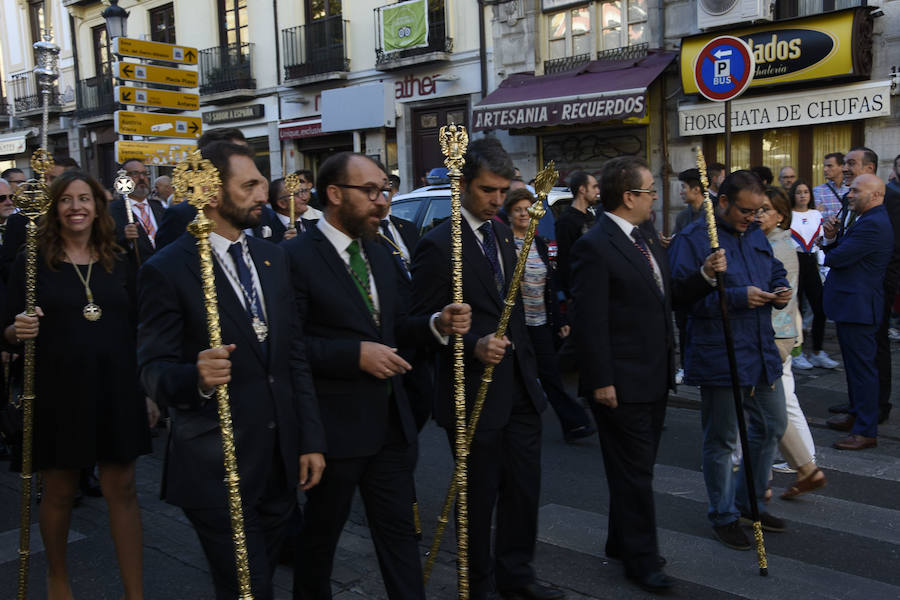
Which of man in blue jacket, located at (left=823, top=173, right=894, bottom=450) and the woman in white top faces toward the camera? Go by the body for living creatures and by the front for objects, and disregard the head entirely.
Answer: the woman in white top

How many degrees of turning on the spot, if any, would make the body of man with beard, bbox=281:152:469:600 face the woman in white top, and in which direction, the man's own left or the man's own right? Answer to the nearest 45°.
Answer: approximately 90° to the man's own left

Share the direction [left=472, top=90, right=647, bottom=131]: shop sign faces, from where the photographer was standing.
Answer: facing the viewer and to the left of the viewer

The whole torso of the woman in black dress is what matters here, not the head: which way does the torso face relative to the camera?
toward the camera

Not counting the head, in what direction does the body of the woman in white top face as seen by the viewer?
toward the camera

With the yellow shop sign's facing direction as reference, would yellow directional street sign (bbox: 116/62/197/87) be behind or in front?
in front

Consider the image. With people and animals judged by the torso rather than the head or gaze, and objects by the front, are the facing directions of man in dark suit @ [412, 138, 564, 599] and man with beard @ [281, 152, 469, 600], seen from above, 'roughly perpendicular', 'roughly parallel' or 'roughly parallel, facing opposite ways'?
roughly parallel

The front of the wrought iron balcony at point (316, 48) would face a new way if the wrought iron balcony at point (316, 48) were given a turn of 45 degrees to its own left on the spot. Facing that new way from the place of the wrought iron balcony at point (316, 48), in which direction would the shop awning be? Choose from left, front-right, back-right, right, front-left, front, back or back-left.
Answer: front-left

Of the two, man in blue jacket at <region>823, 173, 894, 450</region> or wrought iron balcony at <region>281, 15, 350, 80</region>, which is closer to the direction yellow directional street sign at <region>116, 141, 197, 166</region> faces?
the man in blue jacket

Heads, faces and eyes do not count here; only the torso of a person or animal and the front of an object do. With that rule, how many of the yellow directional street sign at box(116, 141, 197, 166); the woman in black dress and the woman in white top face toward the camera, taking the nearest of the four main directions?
3

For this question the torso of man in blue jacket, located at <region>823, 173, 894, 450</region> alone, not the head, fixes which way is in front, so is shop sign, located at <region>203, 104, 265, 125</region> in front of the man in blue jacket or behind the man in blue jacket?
in front

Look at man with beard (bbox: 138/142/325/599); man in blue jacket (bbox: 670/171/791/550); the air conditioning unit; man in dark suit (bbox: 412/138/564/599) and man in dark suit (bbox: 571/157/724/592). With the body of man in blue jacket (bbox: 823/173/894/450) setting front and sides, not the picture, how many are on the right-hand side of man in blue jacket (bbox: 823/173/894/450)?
1

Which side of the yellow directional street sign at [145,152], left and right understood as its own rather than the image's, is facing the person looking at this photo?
front

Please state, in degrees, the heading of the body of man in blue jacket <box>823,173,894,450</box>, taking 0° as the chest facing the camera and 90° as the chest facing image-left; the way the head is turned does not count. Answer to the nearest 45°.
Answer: approximately 90°

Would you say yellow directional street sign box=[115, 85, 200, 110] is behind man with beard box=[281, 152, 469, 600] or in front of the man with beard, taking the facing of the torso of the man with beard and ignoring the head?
behind

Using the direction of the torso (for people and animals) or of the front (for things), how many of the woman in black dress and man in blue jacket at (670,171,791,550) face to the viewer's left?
0

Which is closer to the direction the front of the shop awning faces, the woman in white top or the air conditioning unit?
the woman in white top
